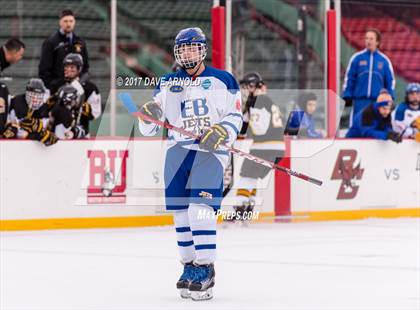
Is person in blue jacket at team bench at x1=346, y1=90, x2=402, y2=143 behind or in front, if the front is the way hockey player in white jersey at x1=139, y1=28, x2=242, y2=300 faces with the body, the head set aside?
behind

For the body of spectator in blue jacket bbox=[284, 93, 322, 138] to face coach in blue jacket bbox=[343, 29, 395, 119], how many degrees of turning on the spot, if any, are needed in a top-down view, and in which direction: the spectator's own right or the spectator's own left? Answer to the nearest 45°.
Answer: approximately 90° to the spectator's own left

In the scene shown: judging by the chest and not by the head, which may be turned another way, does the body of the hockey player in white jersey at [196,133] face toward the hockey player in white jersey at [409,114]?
no

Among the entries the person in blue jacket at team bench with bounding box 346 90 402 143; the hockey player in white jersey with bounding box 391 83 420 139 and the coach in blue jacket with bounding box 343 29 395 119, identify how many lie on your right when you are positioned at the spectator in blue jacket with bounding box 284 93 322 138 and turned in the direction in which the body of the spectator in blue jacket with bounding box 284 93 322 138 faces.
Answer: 0

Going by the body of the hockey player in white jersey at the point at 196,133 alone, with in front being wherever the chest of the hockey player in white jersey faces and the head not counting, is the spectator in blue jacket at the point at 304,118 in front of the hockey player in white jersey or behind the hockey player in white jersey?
behind

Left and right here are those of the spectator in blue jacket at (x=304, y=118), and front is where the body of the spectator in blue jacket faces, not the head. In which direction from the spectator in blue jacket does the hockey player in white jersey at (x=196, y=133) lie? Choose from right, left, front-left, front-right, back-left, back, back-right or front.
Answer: front-right

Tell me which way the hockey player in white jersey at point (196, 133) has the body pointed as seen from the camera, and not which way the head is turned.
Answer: toward the camera

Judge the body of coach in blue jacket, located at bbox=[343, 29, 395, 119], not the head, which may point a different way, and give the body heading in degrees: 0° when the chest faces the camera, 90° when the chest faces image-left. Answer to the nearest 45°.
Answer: approximately 0°

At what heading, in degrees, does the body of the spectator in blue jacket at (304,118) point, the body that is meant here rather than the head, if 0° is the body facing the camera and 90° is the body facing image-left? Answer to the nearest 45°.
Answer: approximately 315°

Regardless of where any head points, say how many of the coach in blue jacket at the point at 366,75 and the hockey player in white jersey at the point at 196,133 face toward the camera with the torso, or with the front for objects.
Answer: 2

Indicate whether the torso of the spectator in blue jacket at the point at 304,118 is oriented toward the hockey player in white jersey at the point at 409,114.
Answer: no

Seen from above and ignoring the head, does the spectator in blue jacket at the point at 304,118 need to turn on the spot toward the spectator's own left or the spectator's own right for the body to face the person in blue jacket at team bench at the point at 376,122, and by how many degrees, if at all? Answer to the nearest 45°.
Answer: approximately 45° to the spectator's own left

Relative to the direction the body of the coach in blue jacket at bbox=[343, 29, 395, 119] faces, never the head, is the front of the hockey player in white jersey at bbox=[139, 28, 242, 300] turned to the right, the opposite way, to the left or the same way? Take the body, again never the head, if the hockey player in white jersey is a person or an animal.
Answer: the same way

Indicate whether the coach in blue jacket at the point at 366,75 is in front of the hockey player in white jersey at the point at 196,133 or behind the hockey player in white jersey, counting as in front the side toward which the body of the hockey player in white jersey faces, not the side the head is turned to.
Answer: behind

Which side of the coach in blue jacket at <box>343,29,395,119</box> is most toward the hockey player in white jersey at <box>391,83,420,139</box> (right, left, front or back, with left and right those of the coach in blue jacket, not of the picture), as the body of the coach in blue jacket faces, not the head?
left
